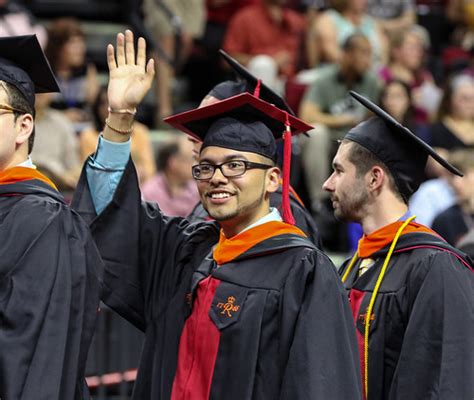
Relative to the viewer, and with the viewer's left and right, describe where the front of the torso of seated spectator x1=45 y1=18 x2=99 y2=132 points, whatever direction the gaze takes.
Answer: facing the viewer and to the right of the viewer

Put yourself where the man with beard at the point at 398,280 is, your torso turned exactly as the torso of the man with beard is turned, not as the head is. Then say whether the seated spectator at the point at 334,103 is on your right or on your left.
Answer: on your right

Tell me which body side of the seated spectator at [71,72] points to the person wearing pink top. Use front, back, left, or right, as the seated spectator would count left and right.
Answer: front

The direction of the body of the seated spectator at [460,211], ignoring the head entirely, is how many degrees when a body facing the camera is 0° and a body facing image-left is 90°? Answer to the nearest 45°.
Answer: approximately 45°

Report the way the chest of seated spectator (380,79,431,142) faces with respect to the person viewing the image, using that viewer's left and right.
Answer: facing the viewer and to the left of the viewer

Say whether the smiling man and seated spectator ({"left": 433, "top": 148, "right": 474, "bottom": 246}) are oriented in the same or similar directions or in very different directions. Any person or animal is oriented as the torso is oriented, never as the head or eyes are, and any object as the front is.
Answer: same or similar directions

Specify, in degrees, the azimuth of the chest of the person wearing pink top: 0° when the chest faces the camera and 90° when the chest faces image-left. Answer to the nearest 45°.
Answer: approximately 315°

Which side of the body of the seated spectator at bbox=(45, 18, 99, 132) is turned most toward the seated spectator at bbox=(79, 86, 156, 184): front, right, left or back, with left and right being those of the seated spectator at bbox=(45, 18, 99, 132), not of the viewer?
front

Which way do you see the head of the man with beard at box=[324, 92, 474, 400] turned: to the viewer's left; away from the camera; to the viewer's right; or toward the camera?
to the viewer's left

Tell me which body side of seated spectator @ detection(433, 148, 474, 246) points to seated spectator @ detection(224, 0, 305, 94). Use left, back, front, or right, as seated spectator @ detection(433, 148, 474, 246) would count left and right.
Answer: right

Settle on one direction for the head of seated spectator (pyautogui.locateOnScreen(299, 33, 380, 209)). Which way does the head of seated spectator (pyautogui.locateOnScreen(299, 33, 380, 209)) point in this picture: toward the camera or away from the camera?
toward the camera
